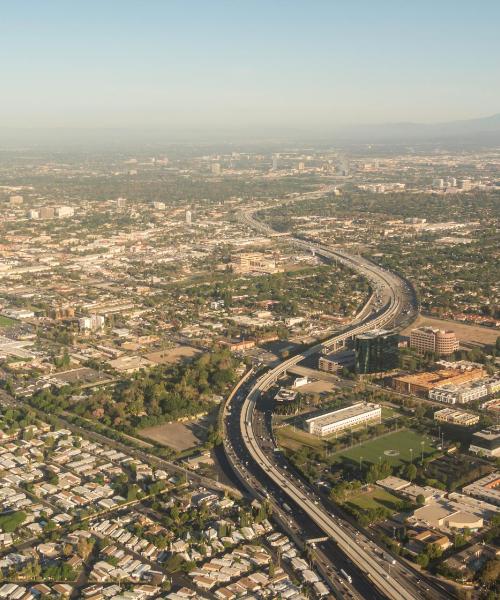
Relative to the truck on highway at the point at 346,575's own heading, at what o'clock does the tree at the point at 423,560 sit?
The tree is roughly at 10 o'clock from the truck on highway.

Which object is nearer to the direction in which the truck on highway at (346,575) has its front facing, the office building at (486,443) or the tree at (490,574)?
the tree

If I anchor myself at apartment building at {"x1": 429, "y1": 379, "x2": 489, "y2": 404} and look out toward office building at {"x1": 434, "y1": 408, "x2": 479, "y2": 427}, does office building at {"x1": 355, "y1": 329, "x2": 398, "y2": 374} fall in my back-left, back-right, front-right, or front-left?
back-right

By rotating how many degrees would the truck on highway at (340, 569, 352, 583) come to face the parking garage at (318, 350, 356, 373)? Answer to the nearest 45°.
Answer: approximately 135° to its left

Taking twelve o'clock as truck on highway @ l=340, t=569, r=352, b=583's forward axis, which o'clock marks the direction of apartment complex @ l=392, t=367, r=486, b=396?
The apartment complex is roughly at 8 o'clock from the truck on highway.

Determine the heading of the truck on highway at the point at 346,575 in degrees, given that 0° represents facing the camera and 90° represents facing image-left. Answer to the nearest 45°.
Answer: approximately 315°
